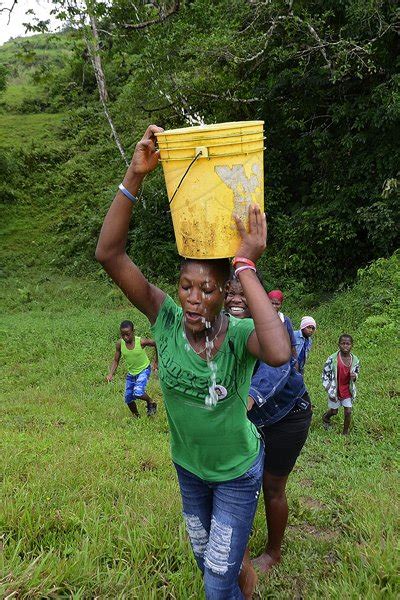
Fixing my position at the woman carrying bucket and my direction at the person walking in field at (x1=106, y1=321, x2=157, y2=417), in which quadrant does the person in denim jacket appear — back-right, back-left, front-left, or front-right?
front-right

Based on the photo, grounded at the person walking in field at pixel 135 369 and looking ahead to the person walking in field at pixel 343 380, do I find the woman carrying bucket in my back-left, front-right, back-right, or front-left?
front-right

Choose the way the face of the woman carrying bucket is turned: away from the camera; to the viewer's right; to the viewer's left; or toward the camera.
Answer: toward the camera

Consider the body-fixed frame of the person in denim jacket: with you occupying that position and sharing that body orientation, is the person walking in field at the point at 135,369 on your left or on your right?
on your right

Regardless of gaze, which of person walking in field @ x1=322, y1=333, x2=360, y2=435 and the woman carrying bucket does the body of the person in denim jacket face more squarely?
the woman carrying bucket

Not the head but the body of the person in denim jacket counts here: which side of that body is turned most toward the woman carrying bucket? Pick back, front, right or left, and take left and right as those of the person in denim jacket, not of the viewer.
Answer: front

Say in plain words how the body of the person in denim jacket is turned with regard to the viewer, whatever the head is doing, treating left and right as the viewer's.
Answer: facing the viewer and to the left of the viewer

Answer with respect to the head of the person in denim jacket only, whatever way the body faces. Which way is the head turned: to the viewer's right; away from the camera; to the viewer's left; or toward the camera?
toward the camera

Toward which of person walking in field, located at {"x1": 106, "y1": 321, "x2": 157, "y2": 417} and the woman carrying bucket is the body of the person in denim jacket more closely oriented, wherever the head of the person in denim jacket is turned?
the woman carrying bucket

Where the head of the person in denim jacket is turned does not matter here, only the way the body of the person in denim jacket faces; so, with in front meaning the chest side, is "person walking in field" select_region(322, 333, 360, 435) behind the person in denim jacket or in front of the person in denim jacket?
behind

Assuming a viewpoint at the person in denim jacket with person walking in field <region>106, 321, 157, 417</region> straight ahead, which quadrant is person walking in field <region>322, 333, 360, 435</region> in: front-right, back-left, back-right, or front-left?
front-right
